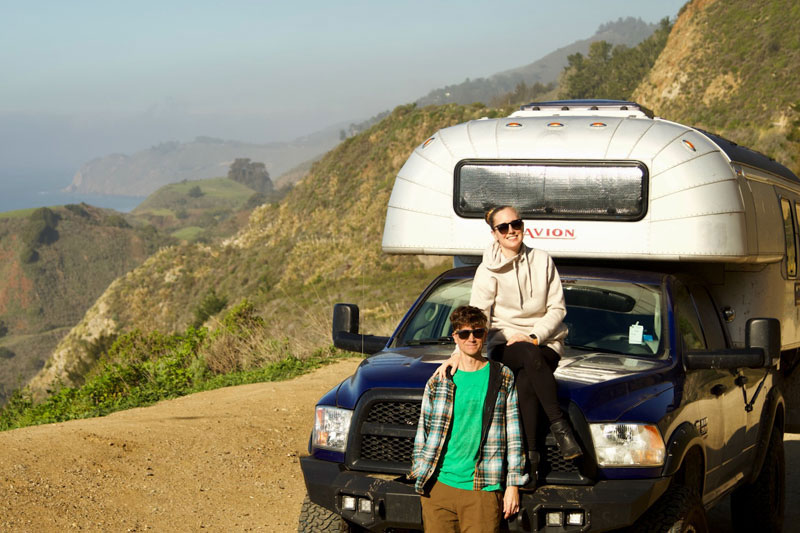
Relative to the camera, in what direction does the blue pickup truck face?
facing the viewer and to the left of the viewer

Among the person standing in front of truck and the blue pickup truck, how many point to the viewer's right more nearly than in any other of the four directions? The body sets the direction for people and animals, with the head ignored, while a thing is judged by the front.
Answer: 0

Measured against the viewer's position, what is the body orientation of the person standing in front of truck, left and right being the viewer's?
facing the viewer

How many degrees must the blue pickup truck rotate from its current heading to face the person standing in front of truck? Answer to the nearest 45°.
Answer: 0° — it already faces them

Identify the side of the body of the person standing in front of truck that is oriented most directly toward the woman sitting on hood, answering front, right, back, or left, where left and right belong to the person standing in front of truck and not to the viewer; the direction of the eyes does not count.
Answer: back
